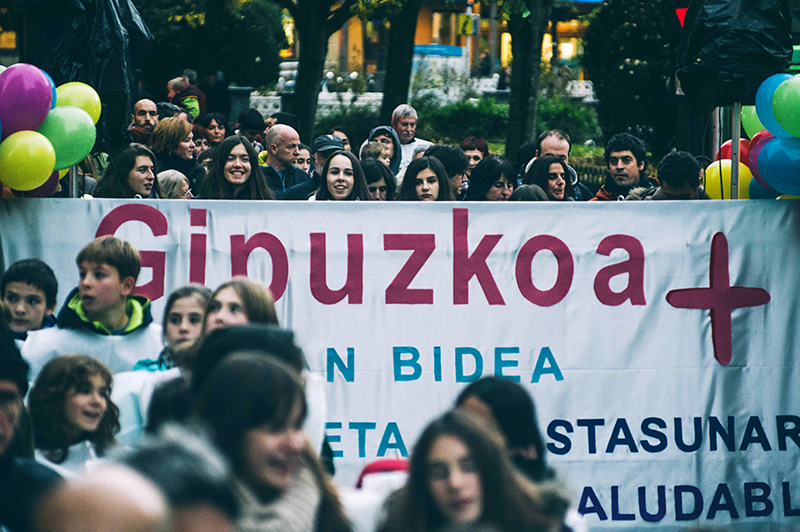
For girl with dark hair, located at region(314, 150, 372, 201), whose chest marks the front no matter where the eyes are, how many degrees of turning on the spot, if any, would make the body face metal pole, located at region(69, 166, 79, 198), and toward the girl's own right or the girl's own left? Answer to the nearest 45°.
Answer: approximately 90° to the girl's own right

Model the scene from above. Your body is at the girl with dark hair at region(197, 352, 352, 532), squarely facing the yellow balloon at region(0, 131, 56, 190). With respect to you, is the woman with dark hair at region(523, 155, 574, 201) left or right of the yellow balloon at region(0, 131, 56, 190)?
right

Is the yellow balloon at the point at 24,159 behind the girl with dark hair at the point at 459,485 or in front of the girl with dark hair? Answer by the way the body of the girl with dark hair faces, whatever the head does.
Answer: behind

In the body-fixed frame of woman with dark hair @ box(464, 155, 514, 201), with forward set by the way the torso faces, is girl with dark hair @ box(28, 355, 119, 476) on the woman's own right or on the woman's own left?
on the woman's own right

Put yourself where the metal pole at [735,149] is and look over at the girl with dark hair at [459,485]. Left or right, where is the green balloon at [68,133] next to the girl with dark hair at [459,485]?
right

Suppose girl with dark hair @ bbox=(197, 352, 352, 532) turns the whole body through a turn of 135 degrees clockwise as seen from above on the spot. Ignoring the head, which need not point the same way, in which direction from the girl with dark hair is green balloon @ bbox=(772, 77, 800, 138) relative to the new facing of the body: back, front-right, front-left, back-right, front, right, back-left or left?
back-right

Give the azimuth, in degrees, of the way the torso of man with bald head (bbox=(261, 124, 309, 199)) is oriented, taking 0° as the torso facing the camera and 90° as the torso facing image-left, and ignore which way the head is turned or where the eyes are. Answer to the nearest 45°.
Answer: approximately 315°

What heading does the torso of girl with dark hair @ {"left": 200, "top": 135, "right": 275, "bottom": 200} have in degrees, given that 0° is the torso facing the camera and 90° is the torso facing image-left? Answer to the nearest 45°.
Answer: approximately 0°

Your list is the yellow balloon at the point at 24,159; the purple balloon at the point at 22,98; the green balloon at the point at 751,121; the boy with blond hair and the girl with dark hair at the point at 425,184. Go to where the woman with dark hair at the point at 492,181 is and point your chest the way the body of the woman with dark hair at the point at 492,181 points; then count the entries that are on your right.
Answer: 4
